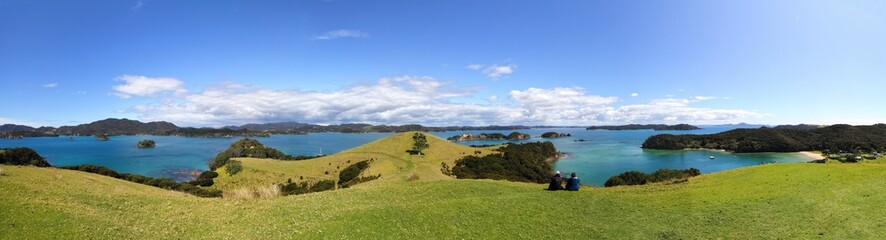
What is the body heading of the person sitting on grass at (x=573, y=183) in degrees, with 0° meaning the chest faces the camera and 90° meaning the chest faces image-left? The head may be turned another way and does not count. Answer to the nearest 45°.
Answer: approximately 180°

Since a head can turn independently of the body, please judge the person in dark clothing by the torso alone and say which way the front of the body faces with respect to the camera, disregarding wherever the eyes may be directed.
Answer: away from the camera

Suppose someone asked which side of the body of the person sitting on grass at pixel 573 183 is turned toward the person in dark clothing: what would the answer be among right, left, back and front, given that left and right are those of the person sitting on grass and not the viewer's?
left

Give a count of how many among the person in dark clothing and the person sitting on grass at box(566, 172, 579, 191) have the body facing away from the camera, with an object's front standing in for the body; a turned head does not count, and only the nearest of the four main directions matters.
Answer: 2
